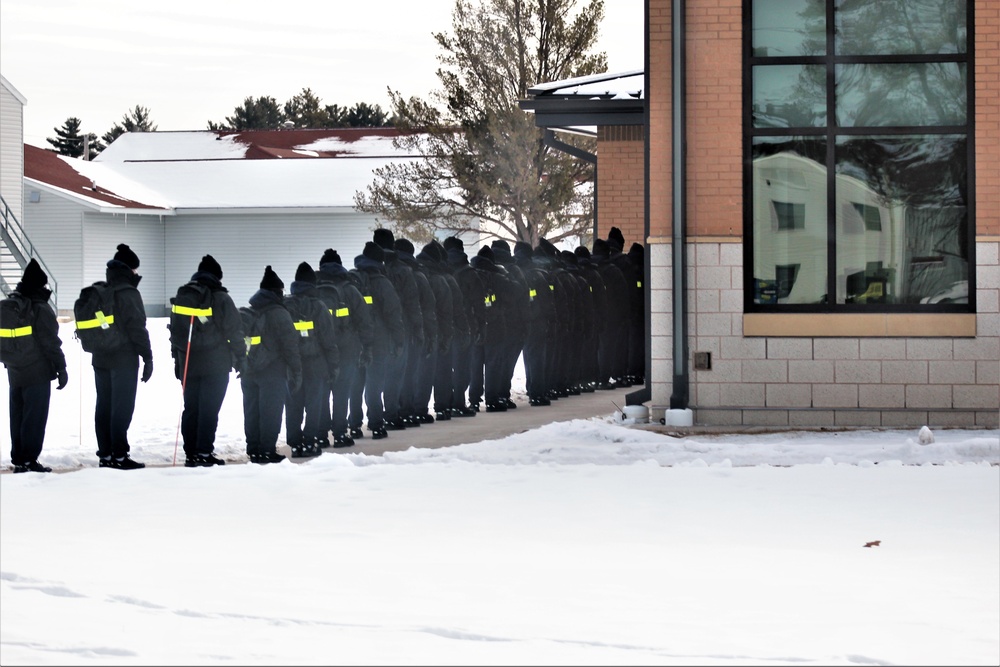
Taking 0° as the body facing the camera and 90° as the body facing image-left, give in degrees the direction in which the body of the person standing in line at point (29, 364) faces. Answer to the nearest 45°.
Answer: approximately 225°

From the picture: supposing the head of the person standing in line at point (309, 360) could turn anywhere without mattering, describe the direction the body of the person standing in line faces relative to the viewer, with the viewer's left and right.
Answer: facing away from the viewer and to the right of the viewer

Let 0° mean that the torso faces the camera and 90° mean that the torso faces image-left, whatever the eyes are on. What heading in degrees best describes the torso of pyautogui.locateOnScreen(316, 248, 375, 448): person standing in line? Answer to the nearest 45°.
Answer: approximately 225°

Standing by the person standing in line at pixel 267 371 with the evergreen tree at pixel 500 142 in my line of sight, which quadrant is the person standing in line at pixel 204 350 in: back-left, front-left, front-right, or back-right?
back-left

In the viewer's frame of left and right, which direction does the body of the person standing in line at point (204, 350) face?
facing away from the viewer and to the right of the viewer

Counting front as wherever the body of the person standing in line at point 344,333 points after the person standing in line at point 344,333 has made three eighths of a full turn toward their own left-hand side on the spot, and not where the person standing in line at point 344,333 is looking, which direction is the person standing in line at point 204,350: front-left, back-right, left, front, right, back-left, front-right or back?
front-left

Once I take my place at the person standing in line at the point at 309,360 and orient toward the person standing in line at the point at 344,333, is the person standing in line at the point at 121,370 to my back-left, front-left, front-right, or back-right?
back-left

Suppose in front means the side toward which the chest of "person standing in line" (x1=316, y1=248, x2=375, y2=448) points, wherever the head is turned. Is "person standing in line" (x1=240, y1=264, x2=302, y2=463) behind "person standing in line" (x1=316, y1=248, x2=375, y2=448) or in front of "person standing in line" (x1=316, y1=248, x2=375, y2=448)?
behind

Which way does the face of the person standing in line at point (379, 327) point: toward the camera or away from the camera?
away from the camera

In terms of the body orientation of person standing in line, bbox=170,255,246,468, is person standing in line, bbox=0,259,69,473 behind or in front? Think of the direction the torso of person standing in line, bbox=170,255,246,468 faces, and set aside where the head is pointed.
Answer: behind
